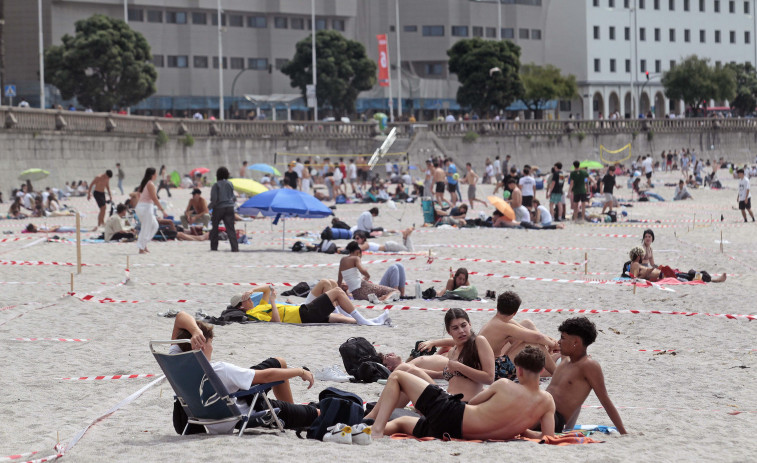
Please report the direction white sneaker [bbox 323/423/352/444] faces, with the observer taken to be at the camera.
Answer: facing to the left of the viewer

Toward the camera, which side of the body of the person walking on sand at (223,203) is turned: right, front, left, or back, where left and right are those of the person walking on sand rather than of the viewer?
back

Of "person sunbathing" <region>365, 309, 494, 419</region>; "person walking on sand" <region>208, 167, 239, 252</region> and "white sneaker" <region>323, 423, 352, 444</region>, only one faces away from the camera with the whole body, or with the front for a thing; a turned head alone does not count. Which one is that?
the person walking on sand

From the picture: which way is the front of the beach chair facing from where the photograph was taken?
facing away from the viewer and to the right of the viewer

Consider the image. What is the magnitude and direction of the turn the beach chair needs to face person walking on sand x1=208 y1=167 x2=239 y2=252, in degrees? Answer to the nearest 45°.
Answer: approximately 45° to its left

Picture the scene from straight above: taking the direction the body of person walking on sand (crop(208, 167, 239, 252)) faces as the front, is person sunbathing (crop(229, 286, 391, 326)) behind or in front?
behind

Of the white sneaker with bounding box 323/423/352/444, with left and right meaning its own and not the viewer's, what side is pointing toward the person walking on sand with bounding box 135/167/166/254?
right

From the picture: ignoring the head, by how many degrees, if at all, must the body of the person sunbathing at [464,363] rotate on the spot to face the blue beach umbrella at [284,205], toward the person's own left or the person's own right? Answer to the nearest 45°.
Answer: approximately 135° to the person's own right

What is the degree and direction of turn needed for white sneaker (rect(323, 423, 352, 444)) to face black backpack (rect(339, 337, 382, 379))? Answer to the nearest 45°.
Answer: approximately 90° to its right

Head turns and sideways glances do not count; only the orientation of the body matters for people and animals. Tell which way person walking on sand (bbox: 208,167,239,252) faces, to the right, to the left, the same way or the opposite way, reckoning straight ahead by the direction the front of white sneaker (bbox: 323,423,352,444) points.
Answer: to the right

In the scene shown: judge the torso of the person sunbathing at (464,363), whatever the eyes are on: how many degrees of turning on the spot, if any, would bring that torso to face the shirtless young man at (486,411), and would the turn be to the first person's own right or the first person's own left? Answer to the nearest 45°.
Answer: approximately 45° to the first person's own left

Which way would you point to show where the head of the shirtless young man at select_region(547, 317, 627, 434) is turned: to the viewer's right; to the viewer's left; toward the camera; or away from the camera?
to the viewer's left

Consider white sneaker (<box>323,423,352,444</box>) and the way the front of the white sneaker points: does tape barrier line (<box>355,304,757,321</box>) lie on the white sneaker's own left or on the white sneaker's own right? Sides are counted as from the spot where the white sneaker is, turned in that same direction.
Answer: on the white sneaker's own right
